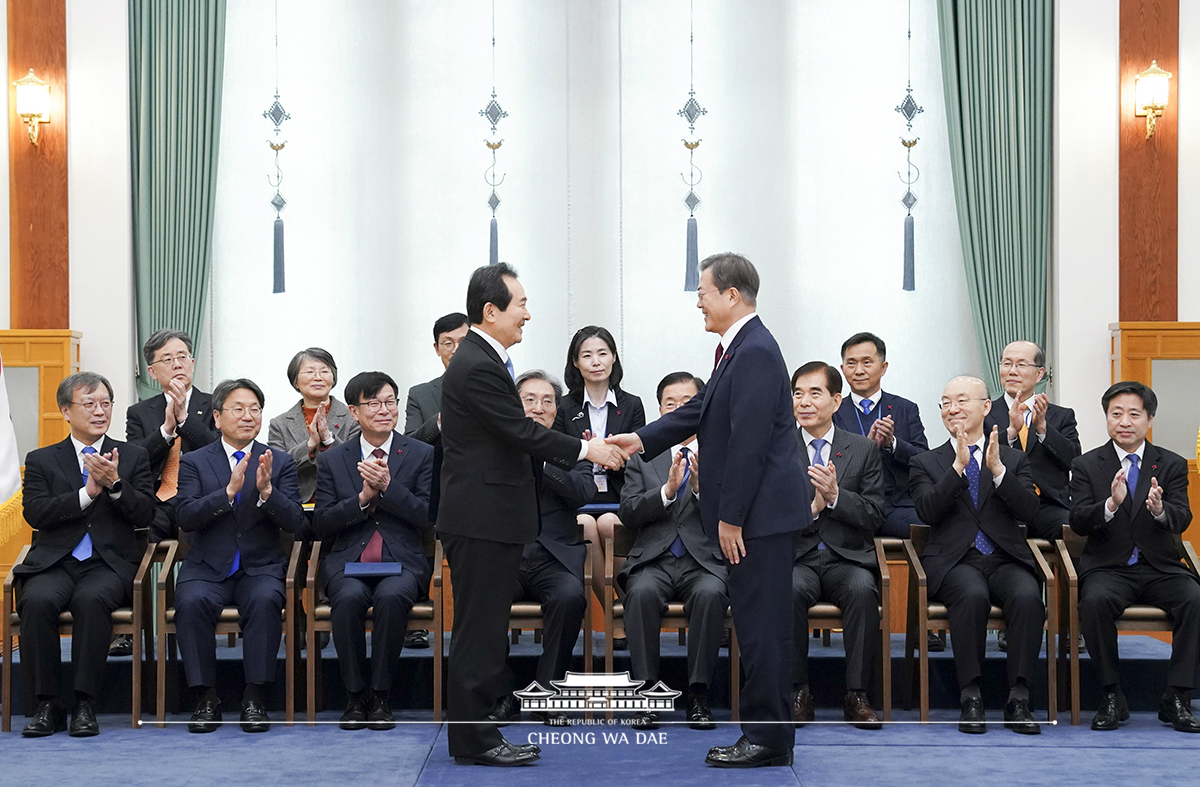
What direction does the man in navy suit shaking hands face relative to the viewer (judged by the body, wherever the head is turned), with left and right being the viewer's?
facing to the left of the viewer

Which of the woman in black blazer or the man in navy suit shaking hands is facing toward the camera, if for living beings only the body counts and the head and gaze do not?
the woman in black blazer

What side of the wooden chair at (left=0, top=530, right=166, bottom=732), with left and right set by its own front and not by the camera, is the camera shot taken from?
front

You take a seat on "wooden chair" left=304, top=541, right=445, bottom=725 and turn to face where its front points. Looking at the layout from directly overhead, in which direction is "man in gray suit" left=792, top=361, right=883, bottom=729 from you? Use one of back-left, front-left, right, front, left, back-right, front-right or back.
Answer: left

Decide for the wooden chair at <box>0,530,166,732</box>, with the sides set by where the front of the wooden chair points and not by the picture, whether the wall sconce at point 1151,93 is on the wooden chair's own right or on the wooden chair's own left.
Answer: on the wooden chair's own left

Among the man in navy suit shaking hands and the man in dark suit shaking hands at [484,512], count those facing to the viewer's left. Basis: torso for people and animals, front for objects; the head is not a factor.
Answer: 1

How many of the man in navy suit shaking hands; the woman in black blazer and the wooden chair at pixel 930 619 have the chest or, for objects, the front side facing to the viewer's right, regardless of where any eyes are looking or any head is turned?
0

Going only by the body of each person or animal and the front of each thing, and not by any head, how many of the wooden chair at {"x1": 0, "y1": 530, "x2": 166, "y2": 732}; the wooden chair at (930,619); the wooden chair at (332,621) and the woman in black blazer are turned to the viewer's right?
0

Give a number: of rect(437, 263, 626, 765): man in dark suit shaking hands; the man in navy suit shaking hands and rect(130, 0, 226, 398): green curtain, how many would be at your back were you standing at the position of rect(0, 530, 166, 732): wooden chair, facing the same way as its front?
1

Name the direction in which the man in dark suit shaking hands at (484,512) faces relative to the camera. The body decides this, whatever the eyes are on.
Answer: to the viewer's right

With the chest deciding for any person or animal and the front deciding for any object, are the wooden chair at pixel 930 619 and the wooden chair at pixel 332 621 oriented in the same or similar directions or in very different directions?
same or similar directions

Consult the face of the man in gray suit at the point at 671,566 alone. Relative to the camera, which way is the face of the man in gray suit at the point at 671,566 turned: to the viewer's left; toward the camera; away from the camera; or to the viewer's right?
toward the camera

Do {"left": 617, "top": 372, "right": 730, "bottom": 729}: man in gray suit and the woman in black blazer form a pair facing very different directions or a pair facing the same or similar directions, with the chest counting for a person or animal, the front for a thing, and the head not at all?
same or similar directions

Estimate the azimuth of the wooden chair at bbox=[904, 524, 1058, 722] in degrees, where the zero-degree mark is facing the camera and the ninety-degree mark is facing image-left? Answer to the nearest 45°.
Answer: approximately 0°

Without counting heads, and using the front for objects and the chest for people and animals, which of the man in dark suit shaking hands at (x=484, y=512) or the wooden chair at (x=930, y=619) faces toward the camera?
the wooden chair

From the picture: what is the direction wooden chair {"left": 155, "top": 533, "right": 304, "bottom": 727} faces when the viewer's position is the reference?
facing the viewer
